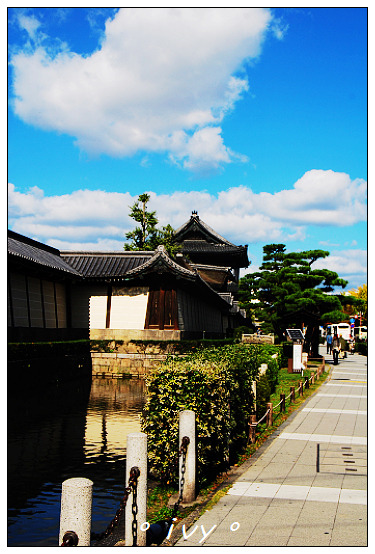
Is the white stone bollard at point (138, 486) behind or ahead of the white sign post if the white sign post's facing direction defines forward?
ahead

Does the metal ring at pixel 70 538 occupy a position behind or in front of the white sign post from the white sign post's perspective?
in front

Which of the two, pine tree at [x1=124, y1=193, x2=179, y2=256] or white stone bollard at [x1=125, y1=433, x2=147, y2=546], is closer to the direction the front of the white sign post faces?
the white stone bollard

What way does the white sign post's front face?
toward the camera

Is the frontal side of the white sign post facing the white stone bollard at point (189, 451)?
yes

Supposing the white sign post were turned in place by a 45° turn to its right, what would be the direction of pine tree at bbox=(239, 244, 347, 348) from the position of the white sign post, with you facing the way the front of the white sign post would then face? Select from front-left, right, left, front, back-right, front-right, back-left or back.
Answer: back-right

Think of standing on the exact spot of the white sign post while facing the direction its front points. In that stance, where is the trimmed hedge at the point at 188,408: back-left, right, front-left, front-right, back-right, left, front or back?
front

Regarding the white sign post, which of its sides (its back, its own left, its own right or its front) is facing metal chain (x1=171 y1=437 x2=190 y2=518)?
front

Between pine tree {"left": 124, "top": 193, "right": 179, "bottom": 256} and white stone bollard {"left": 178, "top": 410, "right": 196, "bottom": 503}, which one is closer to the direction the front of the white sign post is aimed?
the white stone bollard

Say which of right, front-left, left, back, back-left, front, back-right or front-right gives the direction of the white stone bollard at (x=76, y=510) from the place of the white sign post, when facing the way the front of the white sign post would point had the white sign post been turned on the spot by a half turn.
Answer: back

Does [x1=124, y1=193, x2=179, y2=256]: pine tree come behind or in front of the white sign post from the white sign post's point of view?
behind
